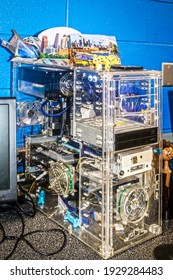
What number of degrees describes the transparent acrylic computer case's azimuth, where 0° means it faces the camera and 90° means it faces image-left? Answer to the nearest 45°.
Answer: approximately 315°

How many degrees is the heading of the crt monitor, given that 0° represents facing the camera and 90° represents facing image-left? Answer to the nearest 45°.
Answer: approximately 315°

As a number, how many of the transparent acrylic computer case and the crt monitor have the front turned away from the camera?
0
